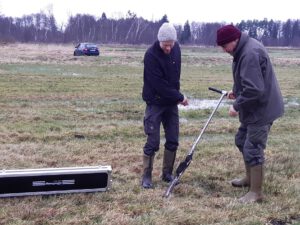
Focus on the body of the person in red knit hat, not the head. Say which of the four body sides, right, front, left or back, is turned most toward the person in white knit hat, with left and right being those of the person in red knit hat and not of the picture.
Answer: front

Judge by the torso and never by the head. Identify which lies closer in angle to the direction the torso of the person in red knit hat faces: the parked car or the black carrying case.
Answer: the black carrying case

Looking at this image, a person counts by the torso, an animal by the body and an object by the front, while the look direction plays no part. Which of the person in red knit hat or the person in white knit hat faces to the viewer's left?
the person in red knit hat

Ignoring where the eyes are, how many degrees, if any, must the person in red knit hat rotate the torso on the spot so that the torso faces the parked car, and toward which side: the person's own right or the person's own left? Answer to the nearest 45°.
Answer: approximately 90° to the person's own right

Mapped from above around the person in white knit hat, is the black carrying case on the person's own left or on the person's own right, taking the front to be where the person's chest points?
on the person's own right

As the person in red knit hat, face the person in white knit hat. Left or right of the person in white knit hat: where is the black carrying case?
left

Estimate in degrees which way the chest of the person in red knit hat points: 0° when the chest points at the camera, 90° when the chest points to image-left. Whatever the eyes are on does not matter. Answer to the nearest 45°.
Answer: approximately 90°

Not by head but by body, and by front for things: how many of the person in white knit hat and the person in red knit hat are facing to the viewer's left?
1

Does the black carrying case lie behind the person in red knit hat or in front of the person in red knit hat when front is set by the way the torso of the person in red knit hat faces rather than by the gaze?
in front

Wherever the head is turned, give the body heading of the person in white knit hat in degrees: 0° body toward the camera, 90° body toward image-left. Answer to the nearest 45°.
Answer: approximately 315°

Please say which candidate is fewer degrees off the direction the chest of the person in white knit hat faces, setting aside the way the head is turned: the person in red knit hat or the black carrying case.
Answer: the person in red knit hat
